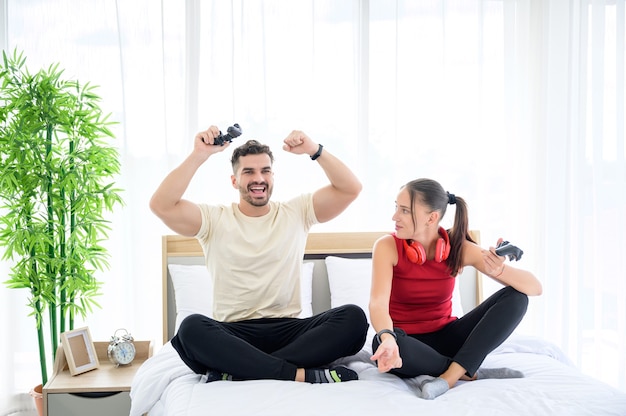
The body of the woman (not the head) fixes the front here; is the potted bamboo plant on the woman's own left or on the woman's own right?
on the woman's own right

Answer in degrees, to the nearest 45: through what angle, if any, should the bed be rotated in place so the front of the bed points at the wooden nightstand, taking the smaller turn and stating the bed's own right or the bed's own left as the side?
approximately 135° to the bed's own right

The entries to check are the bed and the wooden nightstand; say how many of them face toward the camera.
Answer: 2

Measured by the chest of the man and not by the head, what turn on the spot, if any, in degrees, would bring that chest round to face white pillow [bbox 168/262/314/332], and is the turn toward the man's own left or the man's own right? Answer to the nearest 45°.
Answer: approximately 135° to the man's own right

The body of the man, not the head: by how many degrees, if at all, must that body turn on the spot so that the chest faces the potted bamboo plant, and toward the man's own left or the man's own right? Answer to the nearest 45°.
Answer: approximately 135° to the man's own right

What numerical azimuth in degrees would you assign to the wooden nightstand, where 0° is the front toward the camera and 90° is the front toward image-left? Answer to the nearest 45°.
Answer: approximately 0°

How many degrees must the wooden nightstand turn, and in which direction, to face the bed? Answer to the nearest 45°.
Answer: approximately 45° to its left
